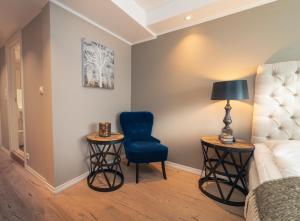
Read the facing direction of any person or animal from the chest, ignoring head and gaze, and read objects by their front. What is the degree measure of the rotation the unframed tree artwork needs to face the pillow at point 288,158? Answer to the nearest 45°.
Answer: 0° — it already faces it

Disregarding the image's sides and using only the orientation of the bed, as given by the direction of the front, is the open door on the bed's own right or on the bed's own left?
on the bed's own right

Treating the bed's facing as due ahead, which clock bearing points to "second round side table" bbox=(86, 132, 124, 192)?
The second round side table is roughly at 2 o'clock from the bed.

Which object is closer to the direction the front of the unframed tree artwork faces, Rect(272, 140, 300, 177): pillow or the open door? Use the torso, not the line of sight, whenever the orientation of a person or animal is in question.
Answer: the pillow

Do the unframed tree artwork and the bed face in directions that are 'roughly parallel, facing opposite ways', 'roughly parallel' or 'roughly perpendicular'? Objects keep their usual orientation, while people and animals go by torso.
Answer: roughly perpendicular

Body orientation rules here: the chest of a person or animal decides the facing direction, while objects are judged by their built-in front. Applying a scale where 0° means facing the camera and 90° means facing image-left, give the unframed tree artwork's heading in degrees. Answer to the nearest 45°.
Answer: approximately 315°
